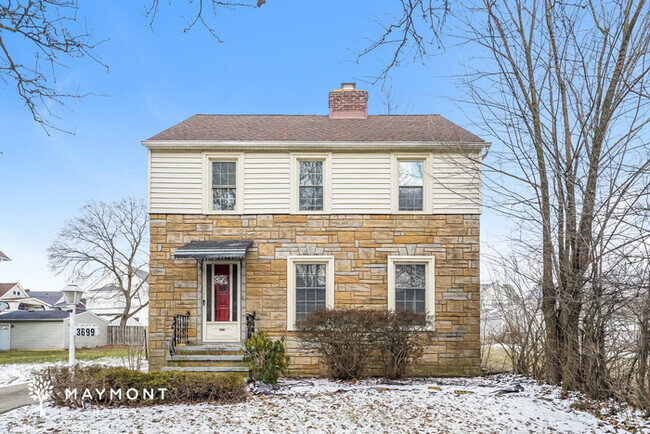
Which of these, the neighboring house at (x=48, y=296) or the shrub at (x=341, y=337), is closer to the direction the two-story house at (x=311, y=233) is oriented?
the shrub

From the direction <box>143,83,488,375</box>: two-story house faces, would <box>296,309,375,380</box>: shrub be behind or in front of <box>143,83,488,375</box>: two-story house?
in front

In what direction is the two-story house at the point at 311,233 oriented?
toward the camera

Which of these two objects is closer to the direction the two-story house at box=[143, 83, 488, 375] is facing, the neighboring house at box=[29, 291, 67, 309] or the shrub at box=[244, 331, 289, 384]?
the shrub

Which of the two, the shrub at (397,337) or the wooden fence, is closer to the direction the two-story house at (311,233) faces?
the shrub

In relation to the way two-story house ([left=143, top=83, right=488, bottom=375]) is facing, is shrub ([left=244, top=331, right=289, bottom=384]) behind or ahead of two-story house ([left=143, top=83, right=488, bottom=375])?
ahead

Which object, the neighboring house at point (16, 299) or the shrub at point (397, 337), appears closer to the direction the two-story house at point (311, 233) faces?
the shrub

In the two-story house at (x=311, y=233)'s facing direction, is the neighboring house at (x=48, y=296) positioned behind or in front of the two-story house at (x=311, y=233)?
behind
